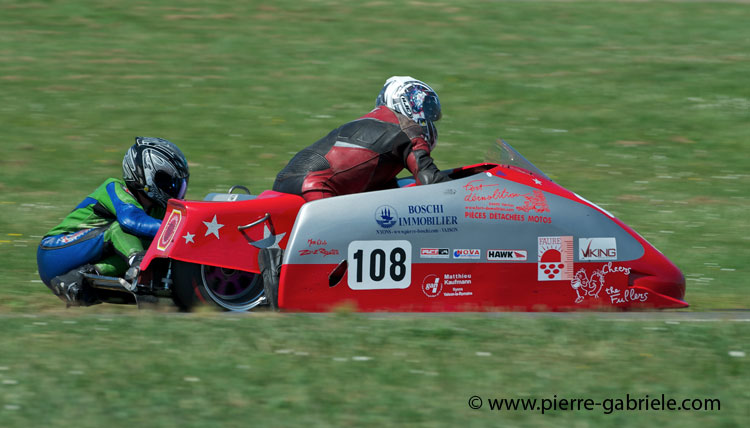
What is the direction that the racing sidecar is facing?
to the viewer's right

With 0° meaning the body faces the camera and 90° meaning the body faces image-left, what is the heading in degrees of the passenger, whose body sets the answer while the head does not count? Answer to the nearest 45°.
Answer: approximately 270°

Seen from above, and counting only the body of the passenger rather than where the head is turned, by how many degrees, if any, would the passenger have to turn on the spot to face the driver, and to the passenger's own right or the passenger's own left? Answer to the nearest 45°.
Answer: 0° — they already face them
